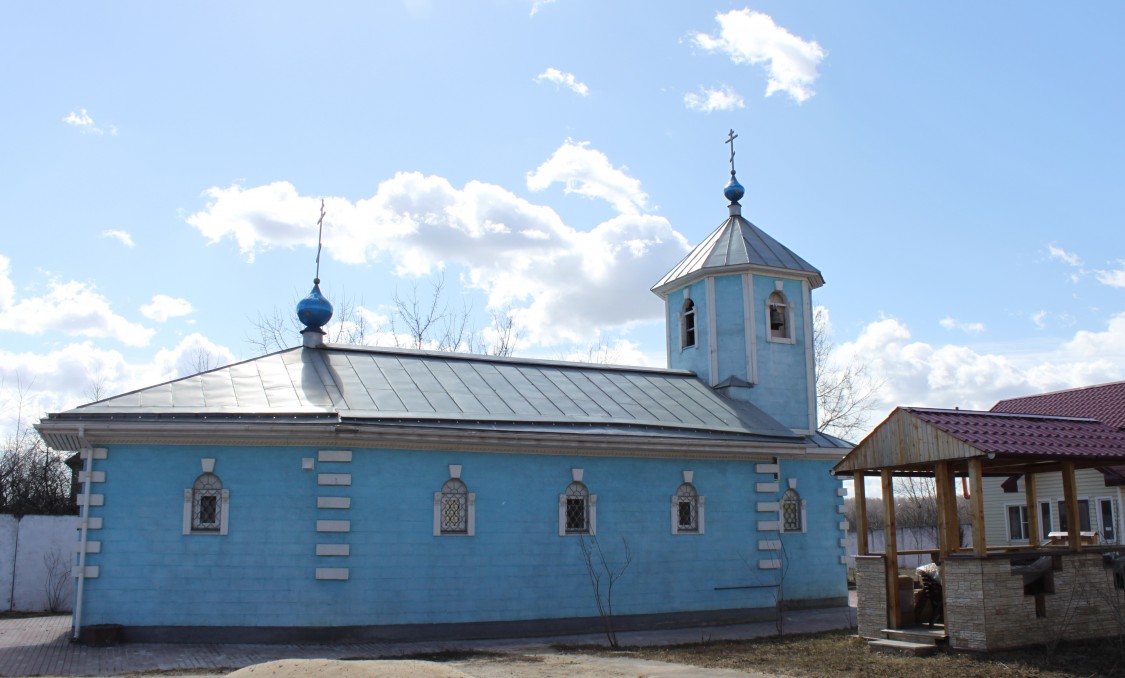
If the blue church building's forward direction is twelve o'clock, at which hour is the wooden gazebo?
The wooden gazebo is roughly at 1 o'clock from the blue church building.

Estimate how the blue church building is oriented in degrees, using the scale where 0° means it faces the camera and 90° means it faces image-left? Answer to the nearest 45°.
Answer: approximately 270°

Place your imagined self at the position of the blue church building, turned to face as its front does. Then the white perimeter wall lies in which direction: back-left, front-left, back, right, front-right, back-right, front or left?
back-left

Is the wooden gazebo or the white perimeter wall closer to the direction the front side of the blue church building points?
the wooden gazebo
